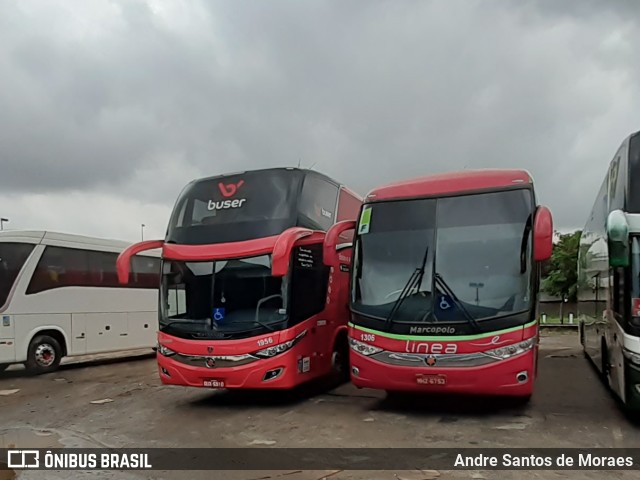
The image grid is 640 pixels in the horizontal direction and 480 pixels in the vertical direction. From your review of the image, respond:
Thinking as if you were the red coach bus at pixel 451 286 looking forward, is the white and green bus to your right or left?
on your left

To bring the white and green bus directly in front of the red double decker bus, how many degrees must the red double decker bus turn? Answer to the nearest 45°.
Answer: approximately 90° to its left

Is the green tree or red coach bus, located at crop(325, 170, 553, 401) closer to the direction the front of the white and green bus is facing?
the red coach bus

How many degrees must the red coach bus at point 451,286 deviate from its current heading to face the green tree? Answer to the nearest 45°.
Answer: approximately 180°

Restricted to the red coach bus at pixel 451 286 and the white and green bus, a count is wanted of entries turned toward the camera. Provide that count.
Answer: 2

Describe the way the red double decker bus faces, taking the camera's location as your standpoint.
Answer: facing the viewer and to the left of the viewer

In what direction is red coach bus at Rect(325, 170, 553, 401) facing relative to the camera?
toward the camera

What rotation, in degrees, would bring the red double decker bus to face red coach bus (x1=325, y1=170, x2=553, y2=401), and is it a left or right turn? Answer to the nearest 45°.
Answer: approximately 90° to its left

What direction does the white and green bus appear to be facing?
toward the camera

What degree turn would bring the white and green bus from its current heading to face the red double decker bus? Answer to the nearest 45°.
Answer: approximately 90° to its right

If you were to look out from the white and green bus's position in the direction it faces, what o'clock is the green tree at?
The green tree is roughly at 6 o'clock from the white and green bus.

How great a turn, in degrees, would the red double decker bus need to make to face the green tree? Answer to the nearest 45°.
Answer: approximately 180°
